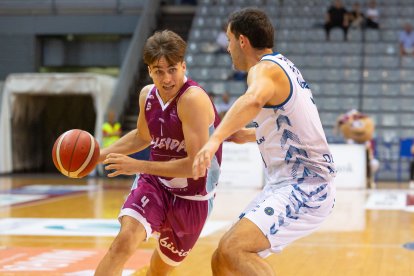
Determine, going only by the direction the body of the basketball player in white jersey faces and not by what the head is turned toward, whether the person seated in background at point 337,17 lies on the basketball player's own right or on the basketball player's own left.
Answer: on the basketball player's own right

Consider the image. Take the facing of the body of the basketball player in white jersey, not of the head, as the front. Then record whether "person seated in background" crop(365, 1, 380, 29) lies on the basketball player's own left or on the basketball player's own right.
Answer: on the basketball player's own right

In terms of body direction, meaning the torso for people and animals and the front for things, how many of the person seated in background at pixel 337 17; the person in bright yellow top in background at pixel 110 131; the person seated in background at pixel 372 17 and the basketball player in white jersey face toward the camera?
3

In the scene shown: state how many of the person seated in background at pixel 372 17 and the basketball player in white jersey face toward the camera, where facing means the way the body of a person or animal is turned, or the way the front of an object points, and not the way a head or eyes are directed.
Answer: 1

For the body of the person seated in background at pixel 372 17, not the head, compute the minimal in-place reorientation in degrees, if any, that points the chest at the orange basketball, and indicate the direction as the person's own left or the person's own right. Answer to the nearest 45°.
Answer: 0° — they already face it

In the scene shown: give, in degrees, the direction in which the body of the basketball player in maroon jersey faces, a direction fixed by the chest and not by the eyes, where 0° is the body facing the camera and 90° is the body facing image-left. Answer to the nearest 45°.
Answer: approximately 45°

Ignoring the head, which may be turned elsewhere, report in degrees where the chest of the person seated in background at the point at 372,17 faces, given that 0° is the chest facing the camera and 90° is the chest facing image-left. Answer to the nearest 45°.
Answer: approximately 0°

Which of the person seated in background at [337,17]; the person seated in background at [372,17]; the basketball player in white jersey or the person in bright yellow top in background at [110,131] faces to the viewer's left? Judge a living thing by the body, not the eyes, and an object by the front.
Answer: the basketball player in white jersey

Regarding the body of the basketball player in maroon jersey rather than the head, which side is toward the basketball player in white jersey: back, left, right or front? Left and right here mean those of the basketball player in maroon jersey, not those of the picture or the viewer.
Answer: left

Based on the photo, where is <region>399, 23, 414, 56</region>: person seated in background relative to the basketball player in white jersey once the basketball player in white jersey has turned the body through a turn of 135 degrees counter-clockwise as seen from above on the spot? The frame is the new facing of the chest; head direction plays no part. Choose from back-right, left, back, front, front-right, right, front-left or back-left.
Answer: back-left
